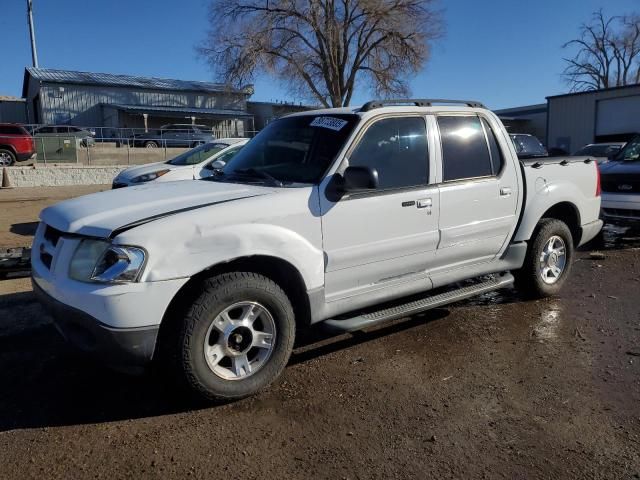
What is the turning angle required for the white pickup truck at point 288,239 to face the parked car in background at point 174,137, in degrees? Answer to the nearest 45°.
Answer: approximately 135° to its right

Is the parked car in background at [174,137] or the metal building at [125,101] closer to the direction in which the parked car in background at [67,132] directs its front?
the parked car in background

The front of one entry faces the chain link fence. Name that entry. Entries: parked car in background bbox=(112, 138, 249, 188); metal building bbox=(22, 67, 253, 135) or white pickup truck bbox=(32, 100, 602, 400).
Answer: the metal building

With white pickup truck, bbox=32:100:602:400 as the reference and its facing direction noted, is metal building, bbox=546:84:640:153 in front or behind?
behind

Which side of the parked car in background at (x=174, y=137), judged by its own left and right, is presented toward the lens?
left

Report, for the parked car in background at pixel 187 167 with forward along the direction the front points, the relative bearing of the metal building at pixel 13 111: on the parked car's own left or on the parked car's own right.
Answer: on the parked car's own right

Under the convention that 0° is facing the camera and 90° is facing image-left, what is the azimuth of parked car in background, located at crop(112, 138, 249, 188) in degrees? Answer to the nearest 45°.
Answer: approximately 45°

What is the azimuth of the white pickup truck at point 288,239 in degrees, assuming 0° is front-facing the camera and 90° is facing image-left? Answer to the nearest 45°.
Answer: approximately 45°

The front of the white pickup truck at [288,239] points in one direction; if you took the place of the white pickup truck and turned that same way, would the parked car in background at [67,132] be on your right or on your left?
on your right
